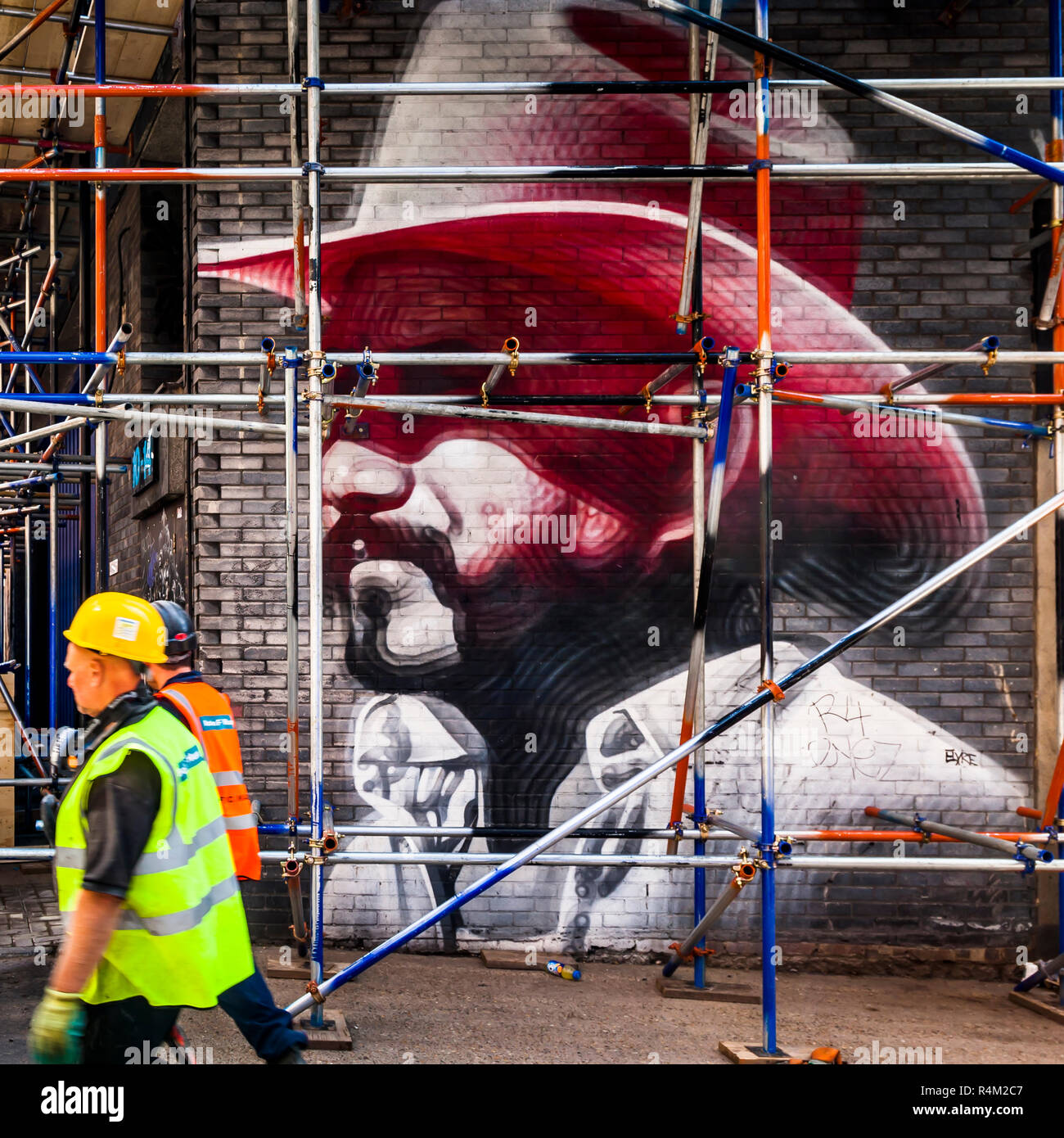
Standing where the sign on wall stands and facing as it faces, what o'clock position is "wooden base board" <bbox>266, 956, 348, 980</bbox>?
The wooden base board is roughly at 10 o'clock from the sign on wall.

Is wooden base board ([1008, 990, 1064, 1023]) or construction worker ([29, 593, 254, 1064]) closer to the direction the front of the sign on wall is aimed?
the construction worker

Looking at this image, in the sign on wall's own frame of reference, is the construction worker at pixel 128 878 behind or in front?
in front

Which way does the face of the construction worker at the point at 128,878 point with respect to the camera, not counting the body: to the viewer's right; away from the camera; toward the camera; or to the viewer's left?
to the viewer's left

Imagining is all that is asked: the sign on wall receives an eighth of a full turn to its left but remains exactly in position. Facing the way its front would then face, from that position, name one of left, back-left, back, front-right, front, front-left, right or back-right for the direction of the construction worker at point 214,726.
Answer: front

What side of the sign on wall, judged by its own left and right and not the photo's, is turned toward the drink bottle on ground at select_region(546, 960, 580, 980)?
left

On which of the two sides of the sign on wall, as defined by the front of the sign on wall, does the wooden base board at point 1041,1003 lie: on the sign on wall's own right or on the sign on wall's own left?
on the sign on wall's own left
